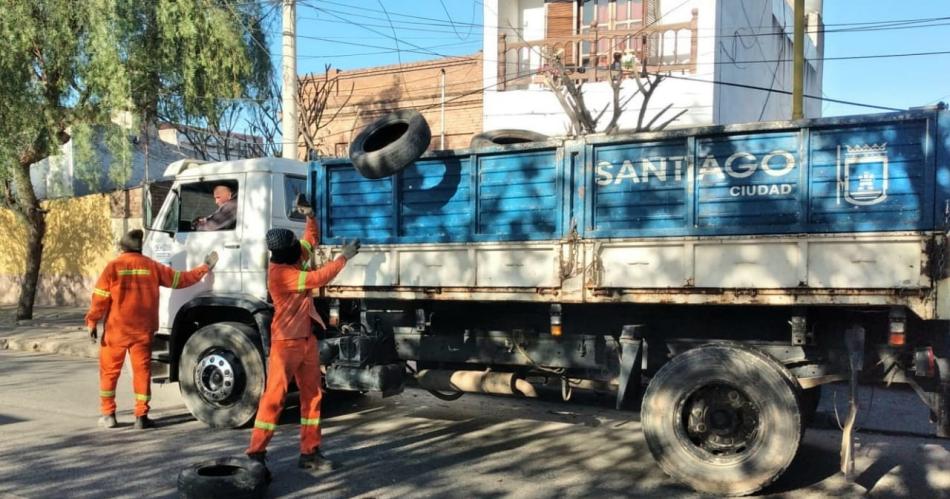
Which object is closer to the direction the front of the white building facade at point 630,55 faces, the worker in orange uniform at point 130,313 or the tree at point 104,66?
the worker in orange uniform

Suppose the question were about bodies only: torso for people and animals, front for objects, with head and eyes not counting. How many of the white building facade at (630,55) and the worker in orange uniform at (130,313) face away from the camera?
1

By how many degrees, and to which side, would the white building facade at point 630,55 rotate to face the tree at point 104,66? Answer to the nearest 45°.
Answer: approximately 90° to its right

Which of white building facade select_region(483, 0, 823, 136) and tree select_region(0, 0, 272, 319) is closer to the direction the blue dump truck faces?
the tree

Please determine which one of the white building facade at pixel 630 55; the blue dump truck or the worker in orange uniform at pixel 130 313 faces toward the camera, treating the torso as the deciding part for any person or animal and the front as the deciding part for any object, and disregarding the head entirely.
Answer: the white building facade

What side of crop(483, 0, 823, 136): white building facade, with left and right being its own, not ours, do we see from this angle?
front

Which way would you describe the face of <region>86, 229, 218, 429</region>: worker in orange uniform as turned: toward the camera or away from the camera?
away from the camera

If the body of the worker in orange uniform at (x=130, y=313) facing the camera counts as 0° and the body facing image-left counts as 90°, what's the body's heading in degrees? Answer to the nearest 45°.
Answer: approximately 180°

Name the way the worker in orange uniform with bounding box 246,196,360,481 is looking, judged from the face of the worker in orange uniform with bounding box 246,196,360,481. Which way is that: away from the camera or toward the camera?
away from the camera

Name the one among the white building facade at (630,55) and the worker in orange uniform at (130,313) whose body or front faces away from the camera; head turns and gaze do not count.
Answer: the worker in orange uniform

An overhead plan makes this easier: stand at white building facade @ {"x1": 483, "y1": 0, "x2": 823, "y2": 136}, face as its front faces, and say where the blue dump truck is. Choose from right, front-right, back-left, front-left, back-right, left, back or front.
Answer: front
